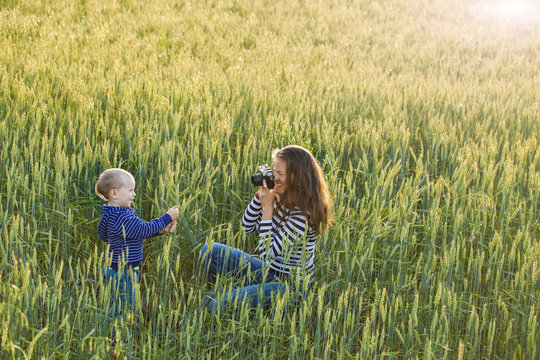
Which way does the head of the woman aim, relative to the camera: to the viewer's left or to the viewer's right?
to the viewer's left

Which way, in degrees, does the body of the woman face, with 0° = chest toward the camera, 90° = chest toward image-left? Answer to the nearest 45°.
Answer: approximately 90°

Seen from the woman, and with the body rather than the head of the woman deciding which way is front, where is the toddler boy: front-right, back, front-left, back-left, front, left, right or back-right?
front

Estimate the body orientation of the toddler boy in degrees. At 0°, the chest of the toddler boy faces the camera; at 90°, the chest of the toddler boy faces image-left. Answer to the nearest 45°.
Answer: approximately 270°

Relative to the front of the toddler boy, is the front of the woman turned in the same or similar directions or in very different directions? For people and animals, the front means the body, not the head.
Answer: very different directions

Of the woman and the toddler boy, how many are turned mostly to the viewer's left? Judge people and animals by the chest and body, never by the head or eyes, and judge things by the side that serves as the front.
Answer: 1

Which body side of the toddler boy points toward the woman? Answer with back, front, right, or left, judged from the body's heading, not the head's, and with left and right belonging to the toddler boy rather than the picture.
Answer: front
